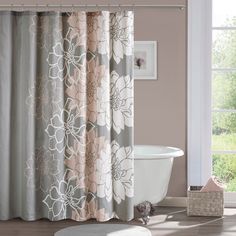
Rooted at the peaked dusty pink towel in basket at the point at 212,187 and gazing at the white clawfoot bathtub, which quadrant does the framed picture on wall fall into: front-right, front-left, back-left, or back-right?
front-right

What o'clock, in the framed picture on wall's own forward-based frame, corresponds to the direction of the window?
The window is roughly at 9 o'clock from the framed picture on wall.

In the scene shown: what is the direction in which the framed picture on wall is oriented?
toward the camera
